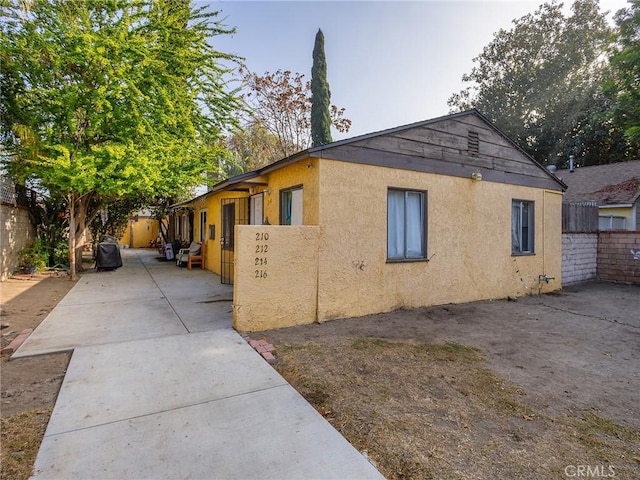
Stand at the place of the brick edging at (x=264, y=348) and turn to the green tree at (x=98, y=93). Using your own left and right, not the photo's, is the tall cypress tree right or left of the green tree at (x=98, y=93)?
right

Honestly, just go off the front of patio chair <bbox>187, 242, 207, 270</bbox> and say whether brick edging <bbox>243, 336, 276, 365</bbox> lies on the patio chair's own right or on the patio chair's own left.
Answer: on the patio chair's own left

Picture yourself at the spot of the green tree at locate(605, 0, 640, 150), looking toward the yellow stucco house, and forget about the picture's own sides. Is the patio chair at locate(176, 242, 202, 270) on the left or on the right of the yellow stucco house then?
right

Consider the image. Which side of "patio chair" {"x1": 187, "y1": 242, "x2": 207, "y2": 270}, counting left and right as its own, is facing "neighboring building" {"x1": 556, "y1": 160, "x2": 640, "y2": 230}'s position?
back

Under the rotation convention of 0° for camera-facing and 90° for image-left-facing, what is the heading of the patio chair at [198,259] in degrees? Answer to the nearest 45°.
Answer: approximately 90°
